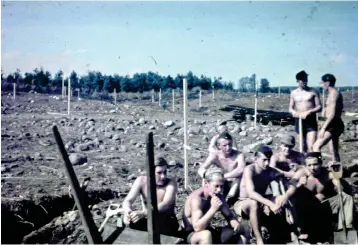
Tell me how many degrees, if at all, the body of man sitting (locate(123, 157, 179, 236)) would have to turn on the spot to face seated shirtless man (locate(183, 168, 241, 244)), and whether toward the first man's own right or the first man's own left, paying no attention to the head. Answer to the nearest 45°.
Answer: approximately 90° to the first man's own left

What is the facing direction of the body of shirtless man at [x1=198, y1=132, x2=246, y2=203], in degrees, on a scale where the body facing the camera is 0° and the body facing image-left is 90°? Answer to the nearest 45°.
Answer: approximately 0°

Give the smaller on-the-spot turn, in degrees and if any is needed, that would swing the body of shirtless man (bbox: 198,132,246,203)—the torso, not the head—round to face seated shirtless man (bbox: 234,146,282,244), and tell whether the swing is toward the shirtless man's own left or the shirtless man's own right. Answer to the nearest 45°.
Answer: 0° — they already face them

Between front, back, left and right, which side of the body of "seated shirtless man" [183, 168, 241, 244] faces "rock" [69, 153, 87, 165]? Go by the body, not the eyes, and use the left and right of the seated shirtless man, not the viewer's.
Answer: back

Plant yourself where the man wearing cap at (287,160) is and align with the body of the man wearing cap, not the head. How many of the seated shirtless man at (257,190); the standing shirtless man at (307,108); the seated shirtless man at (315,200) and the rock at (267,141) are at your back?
2

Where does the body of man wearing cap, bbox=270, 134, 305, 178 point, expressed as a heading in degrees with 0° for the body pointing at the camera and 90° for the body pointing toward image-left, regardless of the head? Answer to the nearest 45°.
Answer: approximately 0°

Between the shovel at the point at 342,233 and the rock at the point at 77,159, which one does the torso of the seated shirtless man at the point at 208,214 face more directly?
the shovel

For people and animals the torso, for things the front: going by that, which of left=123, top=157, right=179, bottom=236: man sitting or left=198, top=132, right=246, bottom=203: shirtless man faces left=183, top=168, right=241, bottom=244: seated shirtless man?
the shirtless man
